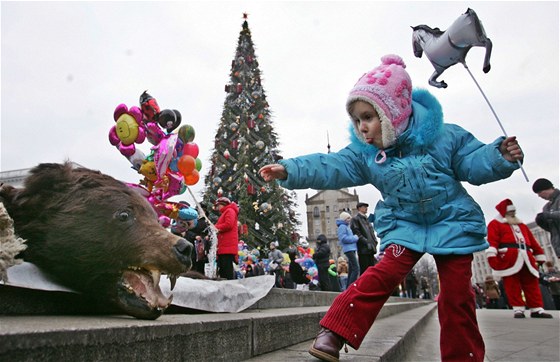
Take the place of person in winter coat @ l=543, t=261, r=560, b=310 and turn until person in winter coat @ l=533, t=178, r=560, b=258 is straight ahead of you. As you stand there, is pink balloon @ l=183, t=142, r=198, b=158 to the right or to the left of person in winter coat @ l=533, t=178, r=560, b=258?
right

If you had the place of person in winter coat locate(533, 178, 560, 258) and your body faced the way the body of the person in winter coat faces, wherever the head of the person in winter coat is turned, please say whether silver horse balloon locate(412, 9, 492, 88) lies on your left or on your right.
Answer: on your left

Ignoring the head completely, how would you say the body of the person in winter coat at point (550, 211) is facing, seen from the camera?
to the viewer's left

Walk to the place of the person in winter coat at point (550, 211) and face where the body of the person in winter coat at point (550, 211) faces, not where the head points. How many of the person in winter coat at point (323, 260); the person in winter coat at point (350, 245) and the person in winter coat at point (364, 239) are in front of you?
3

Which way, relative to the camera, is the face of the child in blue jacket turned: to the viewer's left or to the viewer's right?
to the viewer's left

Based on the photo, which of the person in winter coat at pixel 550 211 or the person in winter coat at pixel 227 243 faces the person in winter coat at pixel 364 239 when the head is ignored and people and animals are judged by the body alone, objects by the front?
the person in winter coat at pixel 550 211
